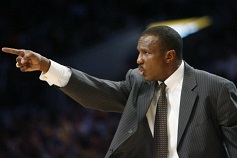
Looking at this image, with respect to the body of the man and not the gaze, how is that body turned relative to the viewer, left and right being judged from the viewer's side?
facing the viewer and to the left of the viewer

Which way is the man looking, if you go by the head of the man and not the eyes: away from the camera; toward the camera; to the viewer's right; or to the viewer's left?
to the viewer's left
